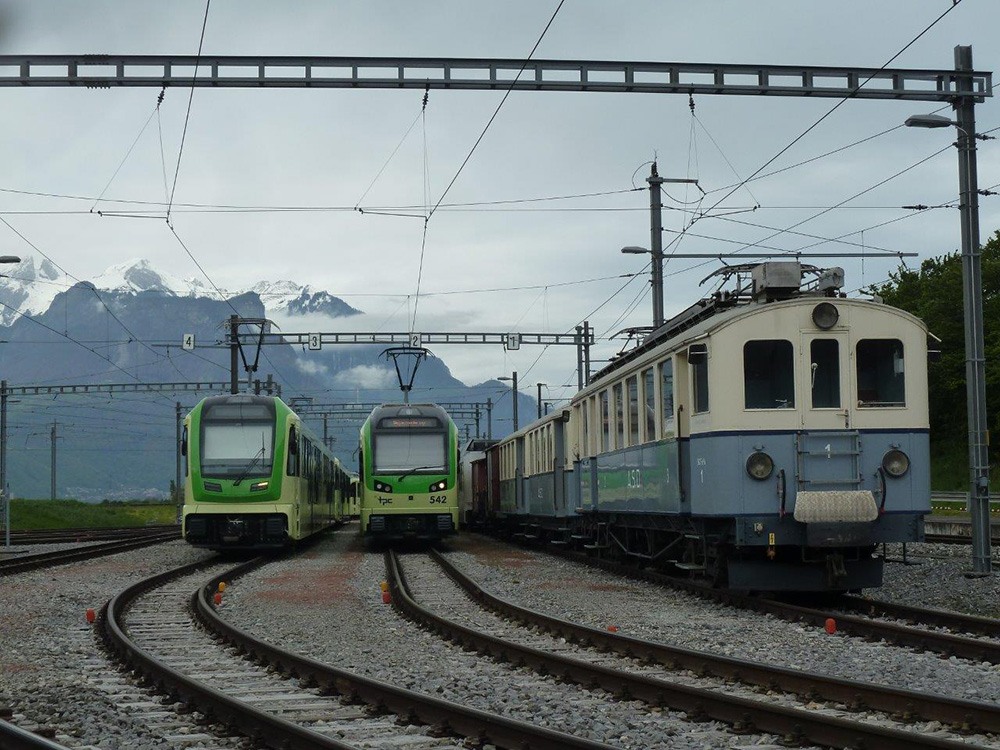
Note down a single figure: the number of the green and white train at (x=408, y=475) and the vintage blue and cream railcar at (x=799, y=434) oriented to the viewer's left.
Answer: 0

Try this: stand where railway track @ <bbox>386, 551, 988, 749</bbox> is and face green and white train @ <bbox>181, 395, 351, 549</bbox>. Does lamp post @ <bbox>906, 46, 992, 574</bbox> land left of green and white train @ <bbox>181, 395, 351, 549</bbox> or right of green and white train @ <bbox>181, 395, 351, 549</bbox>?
right

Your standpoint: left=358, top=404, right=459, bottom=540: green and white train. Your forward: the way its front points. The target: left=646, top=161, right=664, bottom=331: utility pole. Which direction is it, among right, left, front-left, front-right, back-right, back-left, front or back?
front-left

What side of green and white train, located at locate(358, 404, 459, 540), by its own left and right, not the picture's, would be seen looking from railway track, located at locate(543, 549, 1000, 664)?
front

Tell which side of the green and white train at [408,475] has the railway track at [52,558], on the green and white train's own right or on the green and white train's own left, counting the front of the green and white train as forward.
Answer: on the green and white train's own right

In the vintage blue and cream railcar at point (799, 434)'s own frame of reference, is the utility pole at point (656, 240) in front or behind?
behind

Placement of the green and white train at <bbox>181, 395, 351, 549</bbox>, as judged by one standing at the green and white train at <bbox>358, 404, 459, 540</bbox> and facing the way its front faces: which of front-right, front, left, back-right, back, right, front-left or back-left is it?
front-right

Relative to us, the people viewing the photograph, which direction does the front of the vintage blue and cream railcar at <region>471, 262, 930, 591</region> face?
facing the viewer and to the right of the viewer

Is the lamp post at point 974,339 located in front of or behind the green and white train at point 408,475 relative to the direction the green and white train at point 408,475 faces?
in front

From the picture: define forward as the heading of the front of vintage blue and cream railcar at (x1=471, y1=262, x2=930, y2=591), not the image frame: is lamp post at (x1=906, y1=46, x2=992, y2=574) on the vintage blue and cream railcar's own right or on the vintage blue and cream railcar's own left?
on the vintage blue and cream railcar's own left

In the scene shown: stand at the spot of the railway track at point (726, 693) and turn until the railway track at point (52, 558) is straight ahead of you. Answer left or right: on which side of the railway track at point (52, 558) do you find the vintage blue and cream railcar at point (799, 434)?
right

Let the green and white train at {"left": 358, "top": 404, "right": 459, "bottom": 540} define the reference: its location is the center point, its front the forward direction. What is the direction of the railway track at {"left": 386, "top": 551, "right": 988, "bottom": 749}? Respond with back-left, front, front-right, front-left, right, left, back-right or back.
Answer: front

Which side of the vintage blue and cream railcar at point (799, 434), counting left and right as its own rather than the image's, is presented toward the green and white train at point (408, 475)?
back

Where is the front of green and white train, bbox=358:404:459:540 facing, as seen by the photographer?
facing the viewer
